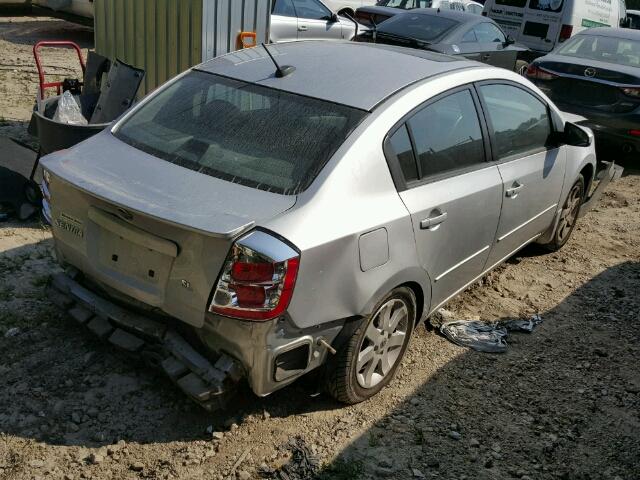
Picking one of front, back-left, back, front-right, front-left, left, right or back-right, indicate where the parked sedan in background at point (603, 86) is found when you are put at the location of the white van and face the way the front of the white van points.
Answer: back-right

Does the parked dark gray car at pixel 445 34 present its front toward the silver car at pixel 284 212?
no

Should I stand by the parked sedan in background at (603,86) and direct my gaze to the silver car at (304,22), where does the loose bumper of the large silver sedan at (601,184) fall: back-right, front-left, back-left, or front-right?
back-left

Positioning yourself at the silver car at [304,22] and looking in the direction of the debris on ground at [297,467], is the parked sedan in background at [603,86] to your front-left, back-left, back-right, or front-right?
front-left

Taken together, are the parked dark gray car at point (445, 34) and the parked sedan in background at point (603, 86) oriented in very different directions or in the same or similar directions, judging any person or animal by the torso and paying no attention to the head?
same or similar directions

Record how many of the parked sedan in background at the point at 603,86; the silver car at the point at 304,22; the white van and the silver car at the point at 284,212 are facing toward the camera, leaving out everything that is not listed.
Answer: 0

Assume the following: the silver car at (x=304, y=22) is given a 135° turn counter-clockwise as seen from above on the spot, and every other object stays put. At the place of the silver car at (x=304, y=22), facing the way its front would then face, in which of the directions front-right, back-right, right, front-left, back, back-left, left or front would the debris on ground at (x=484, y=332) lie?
back-left

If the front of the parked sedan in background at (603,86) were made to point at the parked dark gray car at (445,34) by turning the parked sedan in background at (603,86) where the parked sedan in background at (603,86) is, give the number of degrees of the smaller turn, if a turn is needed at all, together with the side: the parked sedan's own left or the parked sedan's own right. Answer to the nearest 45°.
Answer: approximately 90° to the parked sedan's own left

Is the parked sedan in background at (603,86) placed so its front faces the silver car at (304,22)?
no

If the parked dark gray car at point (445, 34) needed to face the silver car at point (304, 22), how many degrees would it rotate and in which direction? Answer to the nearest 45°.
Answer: approximately 135° to its left

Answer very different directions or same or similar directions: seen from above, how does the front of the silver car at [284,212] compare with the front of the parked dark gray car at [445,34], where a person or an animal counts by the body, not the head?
same or similar directions

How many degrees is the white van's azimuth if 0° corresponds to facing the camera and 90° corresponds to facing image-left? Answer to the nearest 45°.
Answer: approximately 225°

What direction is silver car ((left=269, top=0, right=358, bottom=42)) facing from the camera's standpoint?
to the viewer's right

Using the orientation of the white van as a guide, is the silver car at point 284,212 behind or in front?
behind

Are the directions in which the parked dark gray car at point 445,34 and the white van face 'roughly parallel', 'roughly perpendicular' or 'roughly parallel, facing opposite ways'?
roughly parallel

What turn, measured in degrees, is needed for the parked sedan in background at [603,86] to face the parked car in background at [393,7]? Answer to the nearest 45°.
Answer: approximately 90° to its left

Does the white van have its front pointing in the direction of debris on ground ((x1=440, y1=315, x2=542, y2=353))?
no

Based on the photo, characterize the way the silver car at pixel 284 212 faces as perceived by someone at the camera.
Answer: facing away from the viewer and to the right of the viewer

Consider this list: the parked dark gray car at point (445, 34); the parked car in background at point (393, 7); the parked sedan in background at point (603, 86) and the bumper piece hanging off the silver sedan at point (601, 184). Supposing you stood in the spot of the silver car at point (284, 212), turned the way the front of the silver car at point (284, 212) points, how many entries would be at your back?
0

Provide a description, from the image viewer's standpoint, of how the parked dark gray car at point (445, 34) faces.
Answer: facing away from the viewer and to the right of the viewer
